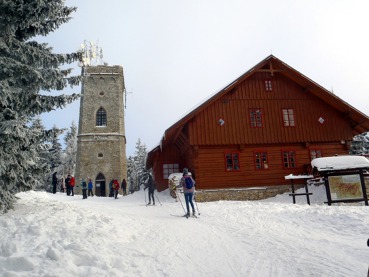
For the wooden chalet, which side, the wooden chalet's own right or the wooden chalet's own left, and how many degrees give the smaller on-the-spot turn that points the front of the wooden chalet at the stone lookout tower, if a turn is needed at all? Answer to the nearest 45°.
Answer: approximately 135° to the wooden chalet's own right

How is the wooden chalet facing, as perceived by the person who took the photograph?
facing the viewer

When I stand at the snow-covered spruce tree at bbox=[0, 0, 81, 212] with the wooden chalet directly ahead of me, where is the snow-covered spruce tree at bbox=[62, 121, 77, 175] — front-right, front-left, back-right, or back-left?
front-left

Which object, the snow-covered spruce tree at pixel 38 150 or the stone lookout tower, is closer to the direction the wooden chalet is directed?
the snow-covered spruce tree

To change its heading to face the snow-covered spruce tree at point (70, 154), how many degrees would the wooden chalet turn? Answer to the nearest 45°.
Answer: approximately 135° to its right

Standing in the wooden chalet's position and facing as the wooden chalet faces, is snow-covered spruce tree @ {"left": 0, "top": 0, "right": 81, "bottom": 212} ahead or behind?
ahead

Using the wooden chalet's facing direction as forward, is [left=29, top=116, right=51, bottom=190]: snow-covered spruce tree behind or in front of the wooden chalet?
in front

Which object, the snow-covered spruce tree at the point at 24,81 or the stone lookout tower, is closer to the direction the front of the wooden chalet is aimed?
the snow-covered spruce tree
